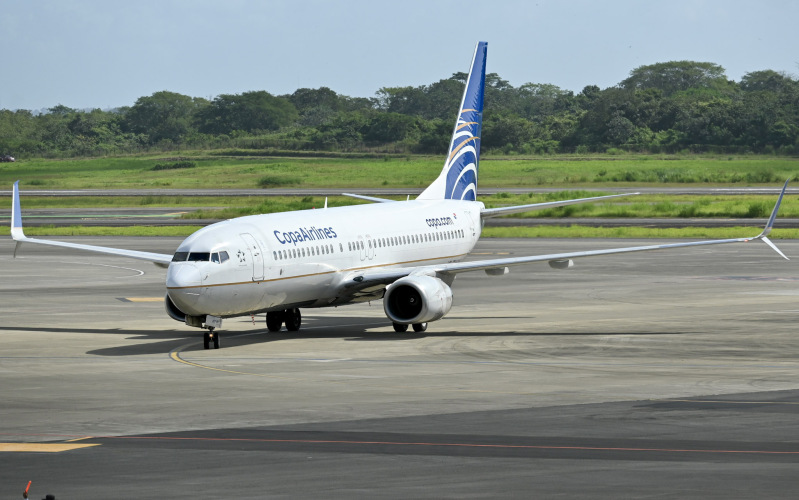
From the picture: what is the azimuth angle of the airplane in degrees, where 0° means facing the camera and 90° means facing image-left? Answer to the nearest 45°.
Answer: approximately 45°
